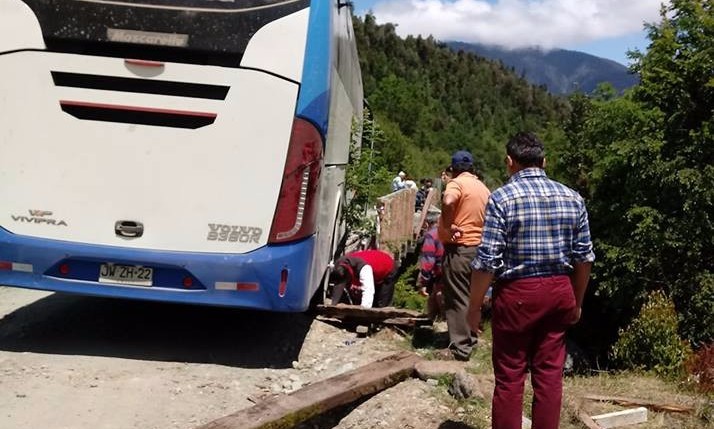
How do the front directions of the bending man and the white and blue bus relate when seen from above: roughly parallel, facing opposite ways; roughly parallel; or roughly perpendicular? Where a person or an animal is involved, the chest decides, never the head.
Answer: roughly perpendicular

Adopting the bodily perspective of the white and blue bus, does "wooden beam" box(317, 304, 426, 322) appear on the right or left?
on its right

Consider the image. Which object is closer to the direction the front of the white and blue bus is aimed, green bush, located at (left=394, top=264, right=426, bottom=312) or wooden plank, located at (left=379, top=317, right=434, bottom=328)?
the green bush

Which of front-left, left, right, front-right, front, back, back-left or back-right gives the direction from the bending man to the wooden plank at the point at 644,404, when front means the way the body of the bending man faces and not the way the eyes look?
back-left

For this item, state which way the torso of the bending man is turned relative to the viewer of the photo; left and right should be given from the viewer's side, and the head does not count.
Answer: facing to the left of the viewer

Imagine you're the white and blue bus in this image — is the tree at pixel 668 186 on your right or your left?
on your right

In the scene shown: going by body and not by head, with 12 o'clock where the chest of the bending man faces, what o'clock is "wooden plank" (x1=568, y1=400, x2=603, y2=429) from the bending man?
The wooden plank is roughly at 8 o'clock from the bending man.

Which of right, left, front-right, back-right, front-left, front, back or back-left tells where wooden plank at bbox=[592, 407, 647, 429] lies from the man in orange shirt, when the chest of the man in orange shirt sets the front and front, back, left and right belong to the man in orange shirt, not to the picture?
back

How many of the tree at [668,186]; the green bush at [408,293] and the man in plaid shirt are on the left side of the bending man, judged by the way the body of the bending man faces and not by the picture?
1

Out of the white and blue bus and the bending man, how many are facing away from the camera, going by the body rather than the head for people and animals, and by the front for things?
1

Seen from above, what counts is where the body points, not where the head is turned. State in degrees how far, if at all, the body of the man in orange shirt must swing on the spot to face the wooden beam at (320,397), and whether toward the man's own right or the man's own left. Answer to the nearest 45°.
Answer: approximately 90° to the man's own left

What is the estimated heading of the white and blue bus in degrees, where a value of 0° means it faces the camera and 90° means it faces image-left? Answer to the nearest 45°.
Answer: approximately 180°

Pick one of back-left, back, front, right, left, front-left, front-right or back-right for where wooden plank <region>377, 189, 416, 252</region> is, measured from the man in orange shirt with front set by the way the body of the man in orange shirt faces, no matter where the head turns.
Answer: front-right

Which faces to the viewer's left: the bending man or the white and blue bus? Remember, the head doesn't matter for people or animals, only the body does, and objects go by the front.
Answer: the bending man

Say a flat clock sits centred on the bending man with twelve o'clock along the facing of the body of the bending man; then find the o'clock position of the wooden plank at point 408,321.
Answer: The wooden plank is roughly at 8 o'clock from the bending man.
